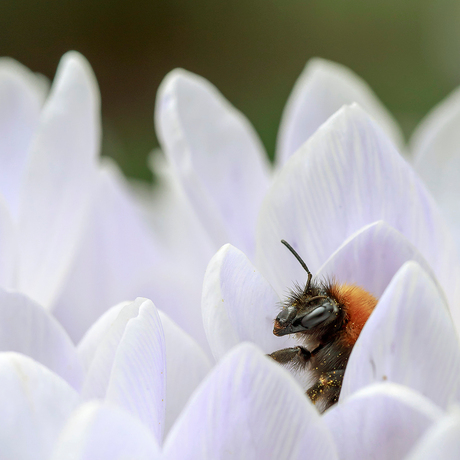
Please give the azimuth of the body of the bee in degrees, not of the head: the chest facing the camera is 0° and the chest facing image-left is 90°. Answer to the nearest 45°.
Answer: approximately 90°
